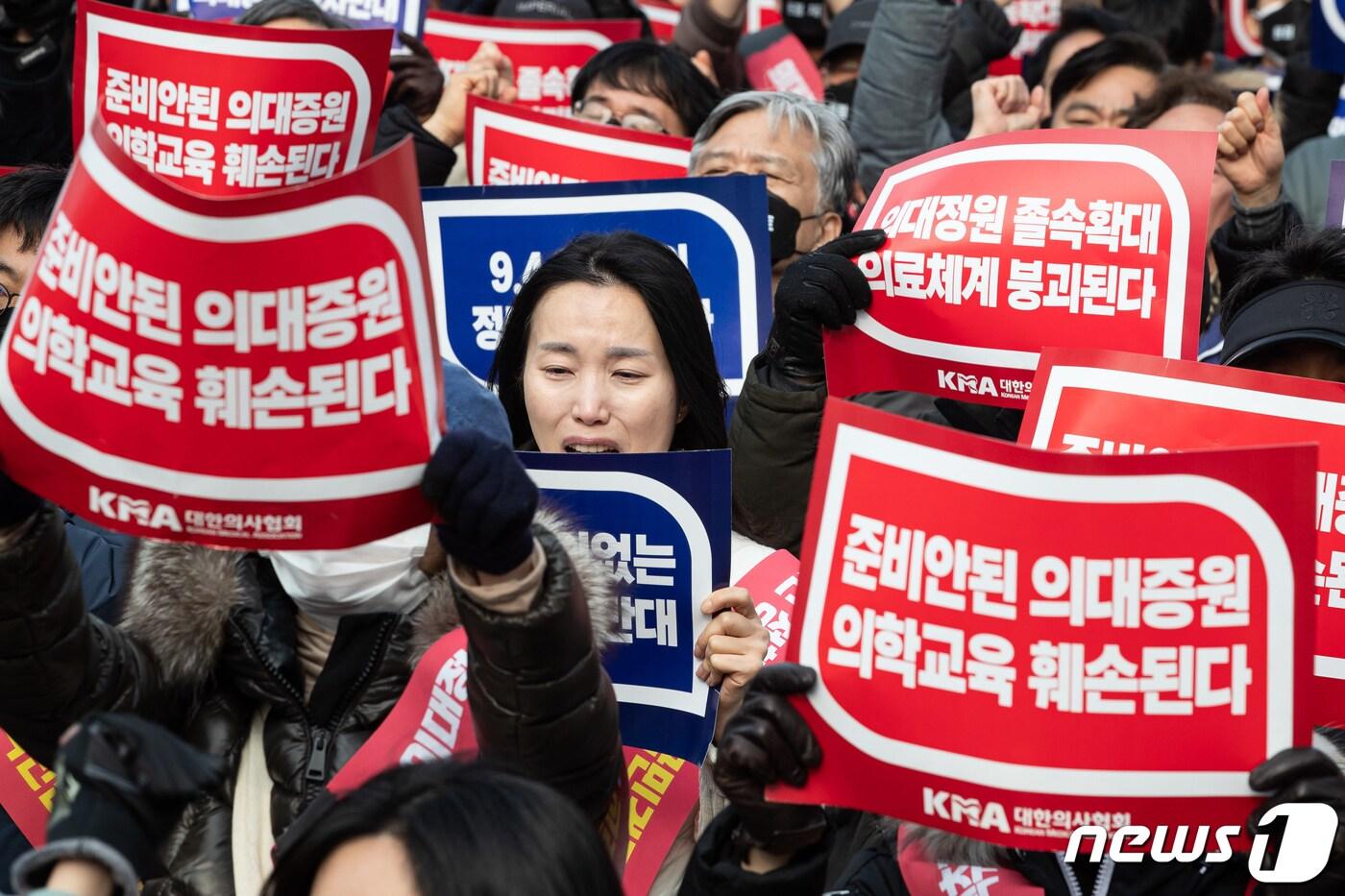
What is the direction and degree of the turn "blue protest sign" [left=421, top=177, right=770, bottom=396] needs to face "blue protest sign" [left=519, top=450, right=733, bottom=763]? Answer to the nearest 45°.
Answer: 0° — it already faces it

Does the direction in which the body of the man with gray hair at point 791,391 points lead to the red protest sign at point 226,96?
no

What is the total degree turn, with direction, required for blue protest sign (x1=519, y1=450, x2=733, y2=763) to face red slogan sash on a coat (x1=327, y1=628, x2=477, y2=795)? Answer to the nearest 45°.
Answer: approximately 45° to its right

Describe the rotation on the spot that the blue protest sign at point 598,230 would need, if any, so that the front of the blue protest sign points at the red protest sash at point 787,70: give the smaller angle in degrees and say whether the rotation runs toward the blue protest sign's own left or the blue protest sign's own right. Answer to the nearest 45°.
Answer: approximately 180°

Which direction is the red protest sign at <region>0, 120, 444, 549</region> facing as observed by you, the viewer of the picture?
facing the viewer

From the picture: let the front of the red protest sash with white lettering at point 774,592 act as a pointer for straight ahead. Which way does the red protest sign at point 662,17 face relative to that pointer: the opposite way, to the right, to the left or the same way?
the same way

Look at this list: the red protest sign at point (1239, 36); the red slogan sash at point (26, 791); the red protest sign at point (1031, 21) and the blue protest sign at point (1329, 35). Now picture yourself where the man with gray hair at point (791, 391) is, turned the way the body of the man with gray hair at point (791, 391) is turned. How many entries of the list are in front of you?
1

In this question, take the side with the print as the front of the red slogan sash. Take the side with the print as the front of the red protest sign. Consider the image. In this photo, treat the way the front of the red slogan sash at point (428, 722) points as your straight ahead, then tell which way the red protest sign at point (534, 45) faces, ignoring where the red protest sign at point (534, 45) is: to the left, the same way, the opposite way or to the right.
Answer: the same way

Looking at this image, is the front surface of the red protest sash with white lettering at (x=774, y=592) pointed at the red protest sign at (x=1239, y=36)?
no

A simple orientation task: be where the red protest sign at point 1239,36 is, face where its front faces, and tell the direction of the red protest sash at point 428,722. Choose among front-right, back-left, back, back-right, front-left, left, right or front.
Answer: front

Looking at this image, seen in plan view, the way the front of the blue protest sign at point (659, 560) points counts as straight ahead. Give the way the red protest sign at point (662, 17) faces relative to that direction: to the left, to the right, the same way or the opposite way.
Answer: the same way

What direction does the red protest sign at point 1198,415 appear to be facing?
toward the camera

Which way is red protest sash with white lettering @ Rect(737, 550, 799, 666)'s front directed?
toward the camera

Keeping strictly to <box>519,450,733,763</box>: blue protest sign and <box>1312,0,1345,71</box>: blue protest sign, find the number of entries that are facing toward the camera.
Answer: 2

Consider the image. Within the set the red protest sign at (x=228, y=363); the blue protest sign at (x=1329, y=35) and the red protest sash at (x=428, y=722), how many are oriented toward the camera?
3

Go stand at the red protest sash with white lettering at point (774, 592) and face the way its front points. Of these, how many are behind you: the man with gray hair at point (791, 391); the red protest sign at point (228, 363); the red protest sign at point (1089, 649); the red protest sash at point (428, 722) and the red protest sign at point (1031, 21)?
2

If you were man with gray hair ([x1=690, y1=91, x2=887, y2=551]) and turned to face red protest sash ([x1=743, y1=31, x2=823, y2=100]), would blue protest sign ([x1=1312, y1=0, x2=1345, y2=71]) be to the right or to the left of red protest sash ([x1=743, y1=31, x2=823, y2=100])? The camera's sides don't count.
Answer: right

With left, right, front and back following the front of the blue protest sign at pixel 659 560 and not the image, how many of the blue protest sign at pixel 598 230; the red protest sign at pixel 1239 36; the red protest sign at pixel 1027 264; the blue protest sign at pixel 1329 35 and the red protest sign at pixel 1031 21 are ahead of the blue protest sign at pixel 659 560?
0

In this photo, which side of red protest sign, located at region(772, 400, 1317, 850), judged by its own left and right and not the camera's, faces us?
front
